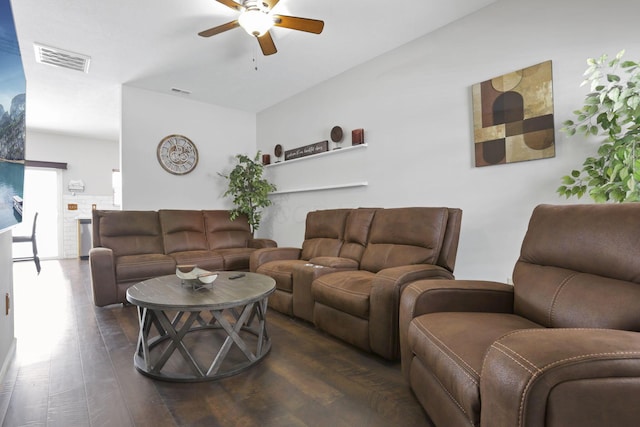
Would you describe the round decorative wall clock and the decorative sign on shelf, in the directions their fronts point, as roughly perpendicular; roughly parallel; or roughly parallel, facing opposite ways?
roughly perpendicular

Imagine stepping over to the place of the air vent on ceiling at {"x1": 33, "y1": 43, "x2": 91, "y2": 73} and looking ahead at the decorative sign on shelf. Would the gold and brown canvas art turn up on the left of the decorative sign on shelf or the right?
right

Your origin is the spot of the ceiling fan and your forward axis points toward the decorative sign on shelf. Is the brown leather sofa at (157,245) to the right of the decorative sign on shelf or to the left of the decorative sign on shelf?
left

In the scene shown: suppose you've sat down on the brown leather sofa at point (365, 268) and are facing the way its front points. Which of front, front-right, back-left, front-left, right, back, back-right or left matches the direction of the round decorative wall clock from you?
right

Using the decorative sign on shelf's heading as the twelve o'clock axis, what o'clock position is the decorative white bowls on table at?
The decorative white bowls on table is roughly at 11 o'clock from the decorative sign on shelf.

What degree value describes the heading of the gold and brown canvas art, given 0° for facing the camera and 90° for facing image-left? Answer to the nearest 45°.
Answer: approximately 45°

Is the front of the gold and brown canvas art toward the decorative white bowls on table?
yes

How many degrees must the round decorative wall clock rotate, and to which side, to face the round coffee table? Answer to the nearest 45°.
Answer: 0° — it already faces it

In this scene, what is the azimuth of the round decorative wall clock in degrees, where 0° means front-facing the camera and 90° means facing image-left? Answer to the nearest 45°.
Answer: approximately 0°
